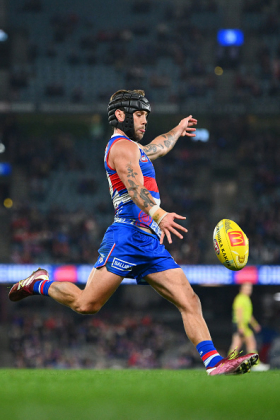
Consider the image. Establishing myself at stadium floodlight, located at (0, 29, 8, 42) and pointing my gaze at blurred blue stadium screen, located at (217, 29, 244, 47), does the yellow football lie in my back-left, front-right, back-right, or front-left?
front-right

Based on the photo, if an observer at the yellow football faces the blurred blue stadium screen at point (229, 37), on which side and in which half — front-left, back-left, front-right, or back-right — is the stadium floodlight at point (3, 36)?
front-left

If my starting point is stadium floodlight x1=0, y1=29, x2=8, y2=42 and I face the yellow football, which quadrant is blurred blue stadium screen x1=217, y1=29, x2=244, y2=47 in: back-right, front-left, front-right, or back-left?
front-left

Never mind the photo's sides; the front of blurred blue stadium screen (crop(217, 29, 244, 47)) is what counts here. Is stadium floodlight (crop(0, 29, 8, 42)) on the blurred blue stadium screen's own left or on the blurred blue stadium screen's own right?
on the blurred blue stadium screen's own right

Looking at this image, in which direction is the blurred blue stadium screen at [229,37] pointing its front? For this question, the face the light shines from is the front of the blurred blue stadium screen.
toward the camera

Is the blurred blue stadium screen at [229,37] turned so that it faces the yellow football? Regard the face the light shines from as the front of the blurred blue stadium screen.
yes
